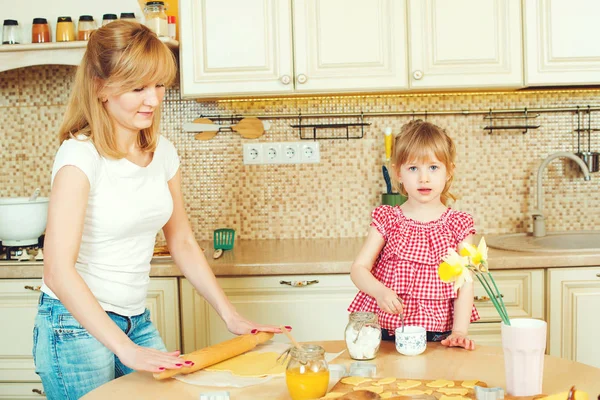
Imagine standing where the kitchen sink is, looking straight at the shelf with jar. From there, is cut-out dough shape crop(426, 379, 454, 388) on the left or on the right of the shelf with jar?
left

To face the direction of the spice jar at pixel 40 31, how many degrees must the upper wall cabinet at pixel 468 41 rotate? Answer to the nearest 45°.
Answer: approximately 90° to its right

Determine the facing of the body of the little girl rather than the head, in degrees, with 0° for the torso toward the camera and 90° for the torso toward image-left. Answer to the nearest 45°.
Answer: approximately 0°

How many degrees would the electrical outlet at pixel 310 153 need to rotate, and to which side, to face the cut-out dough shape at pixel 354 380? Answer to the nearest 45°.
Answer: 0° — it already faces it

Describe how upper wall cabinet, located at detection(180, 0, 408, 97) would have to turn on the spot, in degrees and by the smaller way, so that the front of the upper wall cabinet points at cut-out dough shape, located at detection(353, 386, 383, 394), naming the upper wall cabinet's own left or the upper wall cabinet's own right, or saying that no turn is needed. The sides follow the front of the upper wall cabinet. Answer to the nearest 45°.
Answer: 0° — it already faces it

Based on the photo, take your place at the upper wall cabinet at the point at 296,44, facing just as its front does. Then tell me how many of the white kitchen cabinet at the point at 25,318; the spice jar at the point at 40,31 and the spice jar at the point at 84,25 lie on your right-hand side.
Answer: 3
